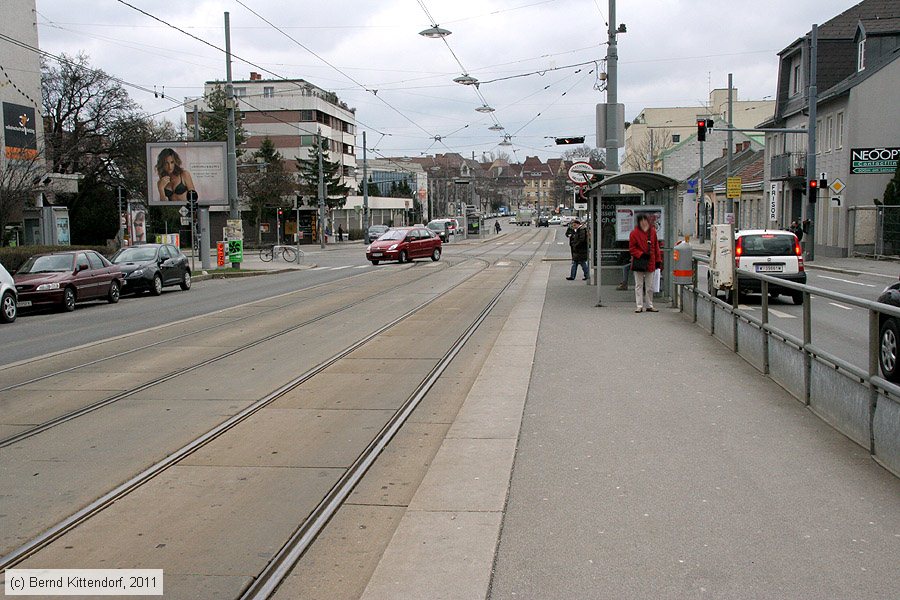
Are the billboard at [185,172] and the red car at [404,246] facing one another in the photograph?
no

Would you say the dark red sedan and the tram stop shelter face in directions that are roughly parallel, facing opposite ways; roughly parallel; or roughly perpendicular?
roughly perpendicular

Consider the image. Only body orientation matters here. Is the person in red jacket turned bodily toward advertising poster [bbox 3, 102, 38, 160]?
no

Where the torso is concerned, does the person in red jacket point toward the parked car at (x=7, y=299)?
no

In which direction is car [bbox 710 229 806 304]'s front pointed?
away from the camera

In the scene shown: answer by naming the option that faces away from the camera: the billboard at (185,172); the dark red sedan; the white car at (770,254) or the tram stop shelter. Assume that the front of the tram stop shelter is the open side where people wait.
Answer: the white car

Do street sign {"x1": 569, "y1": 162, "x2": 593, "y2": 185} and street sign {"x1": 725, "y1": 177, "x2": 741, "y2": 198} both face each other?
no

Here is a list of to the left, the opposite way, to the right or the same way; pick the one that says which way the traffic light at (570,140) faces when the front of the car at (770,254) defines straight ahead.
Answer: the opposite way

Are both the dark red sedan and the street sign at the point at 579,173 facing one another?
no

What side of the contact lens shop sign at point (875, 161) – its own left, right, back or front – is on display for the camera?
front

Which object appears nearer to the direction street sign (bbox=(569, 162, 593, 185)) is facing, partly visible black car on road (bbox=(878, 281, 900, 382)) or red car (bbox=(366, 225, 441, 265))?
the partly visible black car on road

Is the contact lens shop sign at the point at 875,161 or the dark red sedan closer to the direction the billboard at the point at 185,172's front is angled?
the dark red sedan

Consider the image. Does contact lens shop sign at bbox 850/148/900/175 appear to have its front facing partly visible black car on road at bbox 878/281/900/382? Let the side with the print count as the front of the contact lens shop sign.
yes

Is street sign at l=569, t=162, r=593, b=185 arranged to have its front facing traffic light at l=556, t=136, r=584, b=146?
no

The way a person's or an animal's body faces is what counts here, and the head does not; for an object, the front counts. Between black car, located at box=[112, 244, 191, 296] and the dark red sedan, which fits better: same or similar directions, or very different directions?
same or similar directions

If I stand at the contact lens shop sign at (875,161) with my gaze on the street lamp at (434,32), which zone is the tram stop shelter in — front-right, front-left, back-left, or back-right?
front-left

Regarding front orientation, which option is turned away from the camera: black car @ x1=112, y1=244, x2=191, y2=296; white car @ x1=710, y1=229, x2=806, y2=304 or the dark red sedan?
the white car

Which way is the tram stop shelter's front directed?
to the viewer's left

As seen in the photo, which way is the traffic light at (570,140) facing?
toward the camera

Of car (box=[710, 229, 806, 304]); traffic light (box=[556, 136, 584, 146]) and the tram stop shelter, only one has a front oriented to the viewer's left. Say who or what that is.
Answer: the tram stop shelter

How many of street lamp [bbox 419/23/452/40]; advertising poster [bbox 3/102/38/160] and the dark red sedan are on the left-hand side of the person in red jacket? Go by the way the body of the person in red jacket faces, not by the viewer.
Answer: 0

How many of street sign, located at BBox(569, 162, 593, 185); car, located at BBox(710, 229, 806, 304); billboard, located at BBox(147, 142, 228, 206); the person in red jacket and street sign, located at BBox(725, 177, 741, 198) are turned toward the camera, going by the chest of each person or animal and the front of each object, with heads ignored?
4
